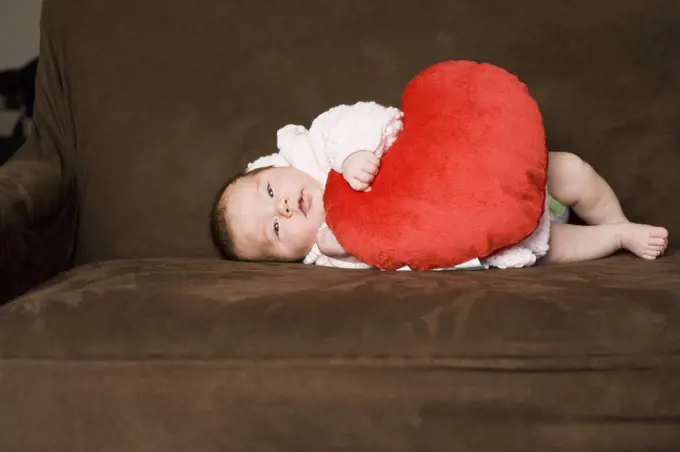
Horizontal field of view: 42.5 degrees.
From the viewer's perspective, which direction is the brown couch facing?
toward the camera
